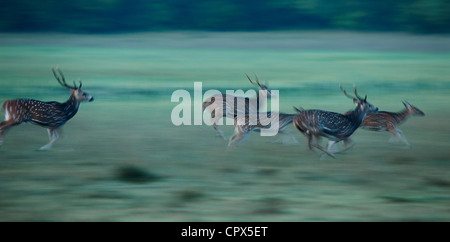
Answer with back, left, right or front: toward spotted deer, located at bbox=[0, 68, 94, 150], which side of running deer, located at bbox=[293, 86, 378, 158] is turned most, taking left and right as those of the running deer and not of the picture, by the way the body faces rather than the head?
back

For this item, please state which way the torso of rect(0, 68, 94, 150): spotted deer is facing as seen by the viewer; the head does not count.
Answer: to the viewer's right

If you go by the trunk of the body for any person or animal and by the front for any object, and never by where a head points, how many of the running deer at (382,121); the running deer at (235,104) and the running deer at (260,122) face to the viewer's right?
3

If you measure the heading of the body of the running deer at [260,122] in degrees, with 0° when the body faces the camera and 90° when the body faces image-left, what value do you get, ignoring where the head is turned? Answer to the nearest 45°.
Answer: approximately 270°

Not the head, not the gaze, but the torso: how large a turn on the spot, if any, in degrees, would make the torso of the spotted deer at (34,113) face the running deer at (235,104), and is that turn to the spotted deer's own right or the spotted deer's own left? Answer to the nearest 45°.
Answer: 0° — it already faces it

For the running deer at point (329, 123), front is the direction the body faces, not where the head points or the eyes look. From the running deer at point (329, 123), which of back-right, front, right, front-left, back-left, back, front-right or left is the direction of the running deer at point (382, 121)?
front-left

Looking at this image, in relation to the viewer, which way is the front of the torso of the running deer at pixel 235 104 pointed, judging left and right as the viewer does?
facing to the right of the viewer

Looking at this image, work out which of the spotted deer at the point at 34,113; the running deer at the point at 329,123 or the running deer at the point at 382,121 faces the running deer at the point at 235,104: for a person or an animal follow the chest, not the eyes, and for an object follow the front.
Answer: the spotted deer

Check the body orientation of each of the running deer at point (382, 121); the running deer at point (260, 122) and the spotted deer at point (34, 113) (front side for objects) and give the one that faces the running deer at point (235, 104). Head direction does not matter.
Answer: the spotted deer

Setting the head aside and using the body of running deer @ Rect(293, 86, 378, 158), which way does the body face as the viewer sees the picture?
to the viewer's right

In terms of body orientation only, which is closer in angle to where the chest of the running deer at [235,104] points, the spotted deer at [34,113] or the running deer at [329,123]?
the running deer

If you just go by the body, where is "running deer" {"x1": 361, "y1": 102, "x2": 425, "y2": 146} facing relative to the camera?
to the viewer's right

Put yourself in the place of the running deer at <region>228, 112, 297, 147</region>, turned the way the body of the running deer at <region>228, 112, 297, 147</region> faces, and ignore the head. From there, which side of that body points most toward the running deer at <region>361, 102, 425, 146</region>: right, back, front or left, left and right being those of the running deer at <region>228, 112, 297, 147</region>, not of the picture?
front
